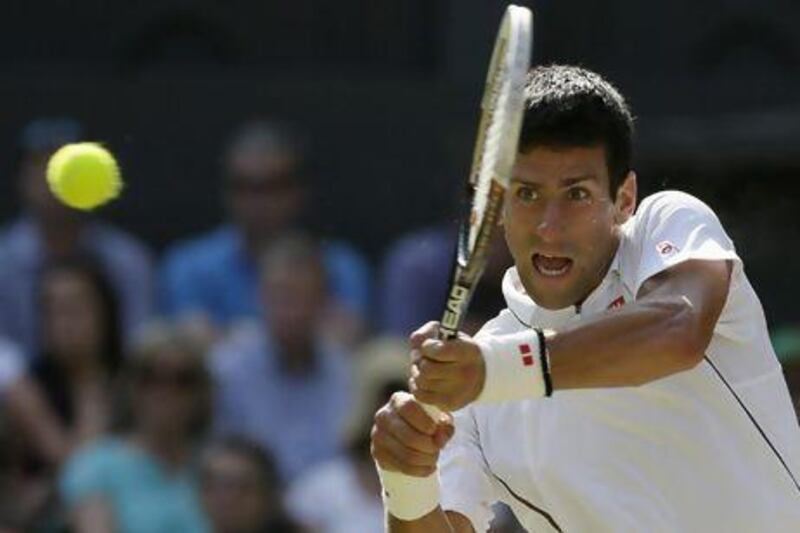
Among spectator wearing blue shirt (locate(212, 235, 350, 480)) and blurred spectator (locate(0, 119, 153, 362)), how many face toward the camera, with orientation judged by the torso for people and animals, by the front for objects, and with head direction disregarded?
2

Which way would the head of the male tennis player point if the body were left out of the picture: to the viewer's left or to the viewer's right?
to the viewer's left

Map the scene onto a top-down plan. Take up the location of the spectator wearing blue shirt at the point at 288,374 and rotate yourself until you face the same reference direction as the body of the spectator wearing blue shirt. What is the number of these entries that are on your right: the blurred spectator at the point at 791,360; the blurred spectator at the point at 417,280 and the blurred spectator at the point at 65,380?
1

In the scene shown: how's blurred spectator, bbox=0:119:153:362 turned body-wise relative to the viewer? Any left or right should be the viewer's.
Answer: facing the viewer

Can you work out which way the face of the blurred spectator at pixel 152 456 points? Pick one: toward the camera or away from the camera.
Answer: toward the camera

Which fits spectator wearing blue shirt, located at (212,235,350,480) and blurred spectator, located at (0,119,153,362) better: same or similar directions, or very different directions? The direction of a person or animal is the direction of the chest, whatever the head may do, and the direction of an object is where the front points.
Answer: same or similar directions

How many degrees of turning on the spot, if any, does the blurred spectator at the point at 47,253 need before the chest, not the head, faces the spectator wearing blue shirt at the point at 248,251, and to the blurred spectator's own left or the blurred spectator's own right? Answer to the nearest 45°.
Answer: approximately 90° to the blurred spectator's own left

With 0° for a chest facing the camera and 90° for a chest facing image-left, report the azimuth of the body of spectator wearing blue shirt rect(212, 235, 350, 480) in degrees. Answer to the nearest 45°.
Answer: approximately 0°

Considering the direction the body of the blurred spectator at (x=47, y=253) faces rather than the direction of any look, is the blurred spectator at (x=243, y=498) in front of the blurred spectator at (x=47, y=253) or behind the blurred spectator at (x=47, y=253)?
in front
